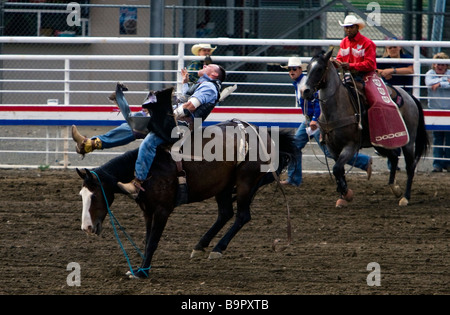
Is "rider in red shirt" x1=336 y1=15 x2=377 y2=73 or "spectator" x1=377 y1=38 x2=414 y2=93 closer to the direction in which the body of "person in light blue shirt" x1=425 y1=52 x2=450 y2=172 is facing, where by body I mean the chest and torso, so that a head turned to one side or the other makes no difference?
the rider in red shirt

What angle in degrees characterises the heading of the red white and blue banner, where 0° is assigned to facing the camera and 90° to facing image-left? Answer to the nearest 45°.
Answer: approximately 0°

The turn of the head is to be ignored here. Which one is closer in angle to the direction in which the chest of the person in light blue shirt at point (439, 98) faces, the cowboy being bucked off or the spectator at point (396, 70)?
the cowboy being bucked off

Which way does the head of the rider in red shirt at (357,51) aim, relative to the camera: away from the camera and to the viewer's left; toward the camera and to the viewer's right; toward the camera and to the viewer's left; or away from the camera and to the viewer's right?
toward the camera and to the viewer's left

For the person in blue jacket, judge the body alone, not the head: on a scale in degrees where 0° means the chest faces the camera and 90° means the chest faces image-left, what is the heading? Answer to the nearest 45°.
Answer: approximately 45°

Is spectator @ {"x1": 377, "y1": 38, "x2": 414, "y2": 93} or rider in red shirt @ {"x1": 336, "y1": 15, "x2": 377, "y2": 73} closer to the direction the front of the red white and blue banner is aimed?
the rider in red shirt

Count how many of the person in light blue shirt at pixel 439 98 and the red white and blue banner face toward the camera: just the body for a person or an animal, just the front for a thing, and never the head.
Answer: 2

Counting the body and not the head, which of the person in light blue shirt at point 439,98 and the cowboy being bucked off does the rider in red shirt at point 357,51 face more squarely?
the cowboy being bucked off

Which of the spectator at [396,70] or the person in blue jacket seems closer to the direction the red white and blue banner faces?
the person in blue jacket

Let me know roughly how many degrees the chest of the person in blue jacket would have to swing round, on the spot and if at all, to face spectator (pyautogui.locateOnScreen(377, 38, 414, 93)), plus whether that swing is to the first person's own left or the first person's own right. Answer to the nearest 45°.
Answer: approximately 180°
